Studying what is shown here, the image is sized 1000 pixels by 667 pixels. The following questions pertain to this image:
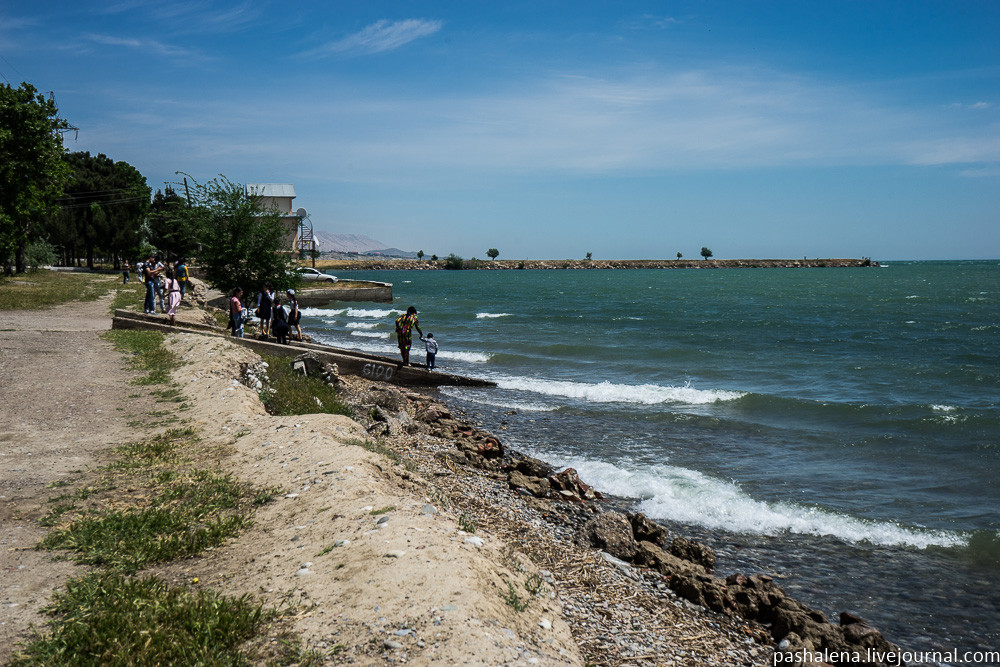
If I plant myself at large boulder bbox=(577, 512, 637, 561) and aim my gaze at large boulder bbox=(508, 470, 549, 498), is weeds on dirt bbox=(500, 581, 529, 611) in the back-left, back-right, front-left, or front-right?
back-left

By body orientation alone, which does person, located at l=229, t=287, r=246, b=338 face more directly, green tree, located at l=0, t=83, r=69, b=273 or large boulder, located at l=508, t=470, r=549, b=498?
the large boulder

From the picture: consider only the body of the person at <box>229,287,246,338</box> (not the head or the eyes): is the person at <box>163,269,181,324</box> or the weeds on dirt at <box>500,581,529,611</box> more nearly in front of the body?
the weeds on dirt

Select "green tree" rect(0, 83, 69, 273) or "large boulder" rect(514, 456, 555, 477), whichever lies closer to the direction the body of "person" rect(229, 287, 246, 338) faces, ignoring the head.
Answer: the large boulder
